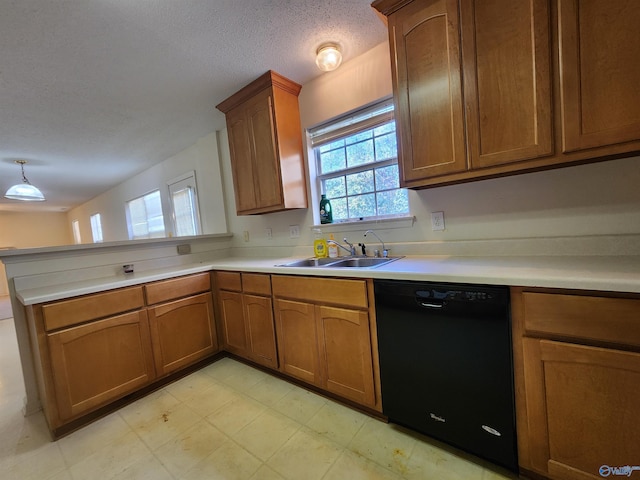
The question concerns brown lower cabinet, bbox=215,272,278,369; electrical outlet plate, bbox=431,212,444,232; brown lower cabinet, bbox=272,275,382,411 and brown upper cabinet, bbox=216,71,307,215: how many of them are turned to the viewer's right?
0

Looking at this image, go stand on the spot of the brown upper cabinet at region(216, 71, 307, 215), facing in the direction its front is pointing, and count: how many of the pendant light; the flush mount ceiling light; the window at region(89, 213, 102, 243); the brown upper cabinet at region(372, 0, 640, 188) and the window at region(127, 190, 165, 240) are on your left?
2

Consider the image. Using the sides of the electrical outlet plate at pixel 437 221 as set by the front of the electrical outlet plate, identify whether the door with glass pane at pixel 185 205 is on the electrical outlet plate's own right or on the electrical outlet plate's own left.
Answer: on the electrical outlet plate's own right

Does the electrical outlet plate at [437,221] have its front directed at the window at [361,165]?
no

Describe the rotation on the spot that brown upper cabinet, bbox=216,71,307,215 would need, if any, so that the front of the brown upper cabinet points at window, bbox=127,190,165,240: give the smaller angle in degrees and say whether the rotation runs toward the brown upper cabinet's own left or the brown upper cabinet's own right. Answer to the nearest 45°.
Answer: approximately 90° to the brown upper cabinet's own right

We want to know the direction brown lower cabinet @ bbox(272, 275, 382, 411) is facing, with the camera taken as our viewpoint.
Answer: facing the viewer and to the left of the viewer

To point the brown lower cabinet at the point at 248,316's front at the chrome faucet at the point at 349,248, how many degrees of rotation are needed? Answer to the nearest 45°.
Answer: approximately 135° to its left

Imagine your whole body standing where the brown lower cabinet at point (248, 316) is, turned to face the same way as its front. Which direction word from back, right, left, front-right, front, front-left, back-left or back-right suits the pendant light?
right

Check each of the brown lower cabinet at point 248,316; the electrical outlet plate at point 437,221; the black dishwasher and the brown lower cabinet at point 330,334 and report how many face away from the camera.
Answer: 0

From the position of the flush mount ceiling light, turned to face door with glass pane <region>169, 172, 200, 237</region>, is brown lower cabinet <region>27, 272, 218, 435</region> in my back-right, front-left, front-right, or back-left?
front-left

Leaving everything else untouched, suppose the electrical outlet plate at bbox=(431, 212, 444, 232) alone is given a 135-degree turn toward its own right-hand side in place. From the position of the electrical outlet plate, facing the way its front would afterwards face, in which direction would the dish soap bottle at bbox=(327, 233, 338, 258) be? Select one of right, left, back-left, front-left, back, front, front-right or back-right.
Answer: left

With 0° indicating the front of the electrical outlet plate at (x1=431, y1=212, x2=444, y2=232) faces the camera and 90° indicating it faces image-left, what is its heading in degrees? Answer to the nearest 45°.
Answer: approximately 45°

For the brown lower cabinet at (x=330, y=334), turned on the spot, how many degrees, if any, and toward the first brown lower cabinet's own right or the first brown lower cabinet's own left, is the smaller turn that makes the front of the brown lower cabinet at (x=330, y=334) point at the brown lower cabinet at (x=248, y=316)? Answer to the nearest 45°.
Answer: approximately 90° to the first brown lower cabinet's own right

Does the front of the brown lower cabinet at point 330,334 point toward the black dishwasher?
no

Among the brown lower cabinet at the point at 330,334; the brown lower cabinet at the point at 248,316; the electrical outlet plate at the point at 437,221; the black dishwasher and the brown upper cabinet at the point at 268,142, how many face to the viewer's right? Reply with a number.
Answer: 0

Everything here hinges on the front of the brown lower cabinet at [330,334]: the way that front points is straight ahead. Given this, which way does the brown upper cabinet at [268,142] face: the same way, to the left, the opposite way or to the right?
the same way
